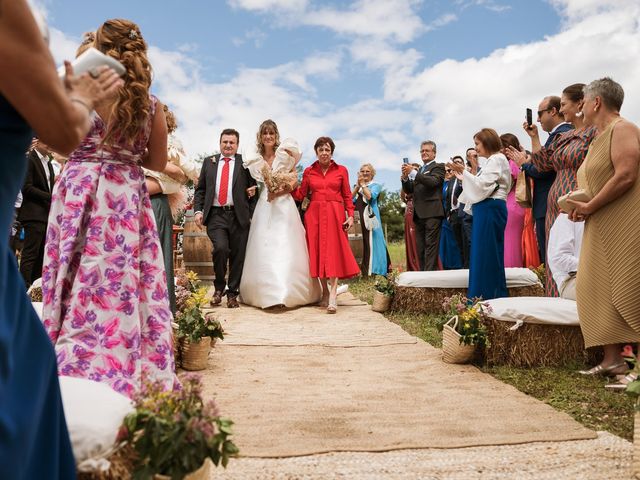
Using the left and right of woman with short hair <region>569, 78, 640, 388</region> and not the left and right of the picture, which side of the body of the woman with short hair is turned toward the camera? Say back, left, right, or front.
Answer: left

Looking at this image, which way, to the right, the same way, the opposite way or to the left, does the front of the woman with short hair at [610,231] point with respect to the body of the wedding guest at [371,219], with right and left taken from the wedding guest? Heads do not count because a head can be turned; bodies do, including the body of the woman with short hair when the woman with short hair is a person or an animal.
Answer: to the right

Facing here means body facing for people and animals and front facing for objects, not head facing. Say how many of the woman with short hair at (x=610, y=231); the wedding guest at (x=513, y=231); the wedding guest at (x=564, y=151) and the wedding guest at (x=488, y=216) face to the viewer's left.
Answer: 4

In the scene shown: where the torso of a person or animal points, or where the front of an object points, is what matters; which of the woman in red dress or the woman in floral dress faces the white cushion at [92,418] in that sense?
the woman in red dress

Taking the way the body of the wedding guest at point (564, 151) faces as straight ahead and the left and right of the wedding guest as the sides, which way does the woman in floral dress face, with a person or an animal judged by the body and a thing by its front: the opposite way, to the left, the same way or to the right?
to the right

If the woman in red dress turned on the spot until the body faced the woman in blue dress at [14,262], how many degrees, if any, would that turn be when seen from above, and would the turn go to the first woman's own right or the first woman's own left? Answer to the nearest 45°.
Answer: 0° — they already face them

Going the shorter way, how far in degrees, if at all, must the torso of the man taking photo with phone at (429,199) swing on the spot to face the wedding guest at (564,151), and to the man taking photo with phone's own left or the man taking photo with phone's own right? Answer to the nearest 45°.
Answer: approximately 45° to the man taking photo with phone's own left

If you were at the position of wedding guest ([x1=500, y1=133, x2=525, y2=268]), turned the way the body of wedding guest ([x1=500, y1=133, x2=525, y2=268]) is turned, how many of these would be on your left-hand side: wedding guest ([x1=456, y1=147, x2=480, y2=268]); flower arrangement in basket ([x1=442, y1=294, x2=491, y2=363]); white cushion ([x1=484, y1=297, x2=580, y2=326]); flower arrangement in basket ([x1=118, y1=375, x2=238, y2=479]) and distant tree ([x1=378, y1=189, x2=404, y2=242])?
3

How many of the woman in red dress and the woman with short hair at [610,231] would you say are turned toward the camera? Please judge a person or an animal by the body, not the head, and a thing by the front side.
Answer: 1

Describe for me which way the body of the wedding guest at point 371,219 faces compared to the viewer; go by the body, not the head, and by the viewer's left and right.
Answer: facing the viewer and to the left of the viewer

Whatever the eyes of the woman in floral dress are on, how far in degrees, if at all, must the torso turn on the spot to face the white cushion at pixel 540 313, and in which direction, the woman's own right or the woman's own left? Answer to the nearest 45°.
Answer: approximately 45° to the woman's own right

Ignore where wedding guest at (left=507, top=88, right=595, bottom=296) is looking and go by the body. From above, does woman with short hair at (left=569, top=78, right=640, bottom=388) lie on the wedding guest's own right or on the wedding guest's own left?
on the wedding guest's own left

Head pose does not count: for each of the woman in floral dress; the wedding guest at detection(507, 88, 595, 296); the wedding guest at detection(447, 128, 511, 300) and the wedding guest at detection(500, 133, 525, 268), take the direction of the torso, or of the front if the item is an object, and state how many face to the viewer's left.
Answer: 3

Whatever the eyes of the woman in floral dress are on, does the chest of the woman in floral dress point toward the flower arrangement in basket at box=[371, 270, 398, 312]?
yes

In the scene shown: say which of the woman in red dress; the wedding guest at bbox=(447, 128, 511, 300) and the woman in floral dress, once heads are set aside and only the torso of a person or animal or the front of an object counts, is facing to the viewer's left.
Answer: the wedding guest

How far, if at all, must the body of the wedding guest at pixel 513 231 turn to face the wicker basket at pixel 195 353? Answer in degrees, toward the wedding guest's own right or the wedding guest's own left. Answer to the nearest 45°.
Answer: approximately 45° to the wedding guest's own left

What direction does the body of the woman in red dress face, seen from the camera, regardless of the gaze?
toward the camera

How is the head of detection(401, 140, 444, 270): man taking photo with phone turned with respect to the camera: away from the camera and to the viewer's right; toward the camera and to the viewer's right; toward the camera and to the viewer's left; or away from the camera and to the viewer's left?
toward the camera and to the viewer's left

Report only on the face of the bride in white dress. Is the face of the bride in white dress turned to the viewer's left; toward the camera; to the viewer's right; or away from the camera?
toward the camera

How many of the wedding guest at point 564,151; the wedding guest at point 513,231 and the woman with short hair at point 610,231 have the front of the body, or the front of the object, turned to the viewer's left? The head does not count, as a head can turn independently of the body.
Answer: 3
